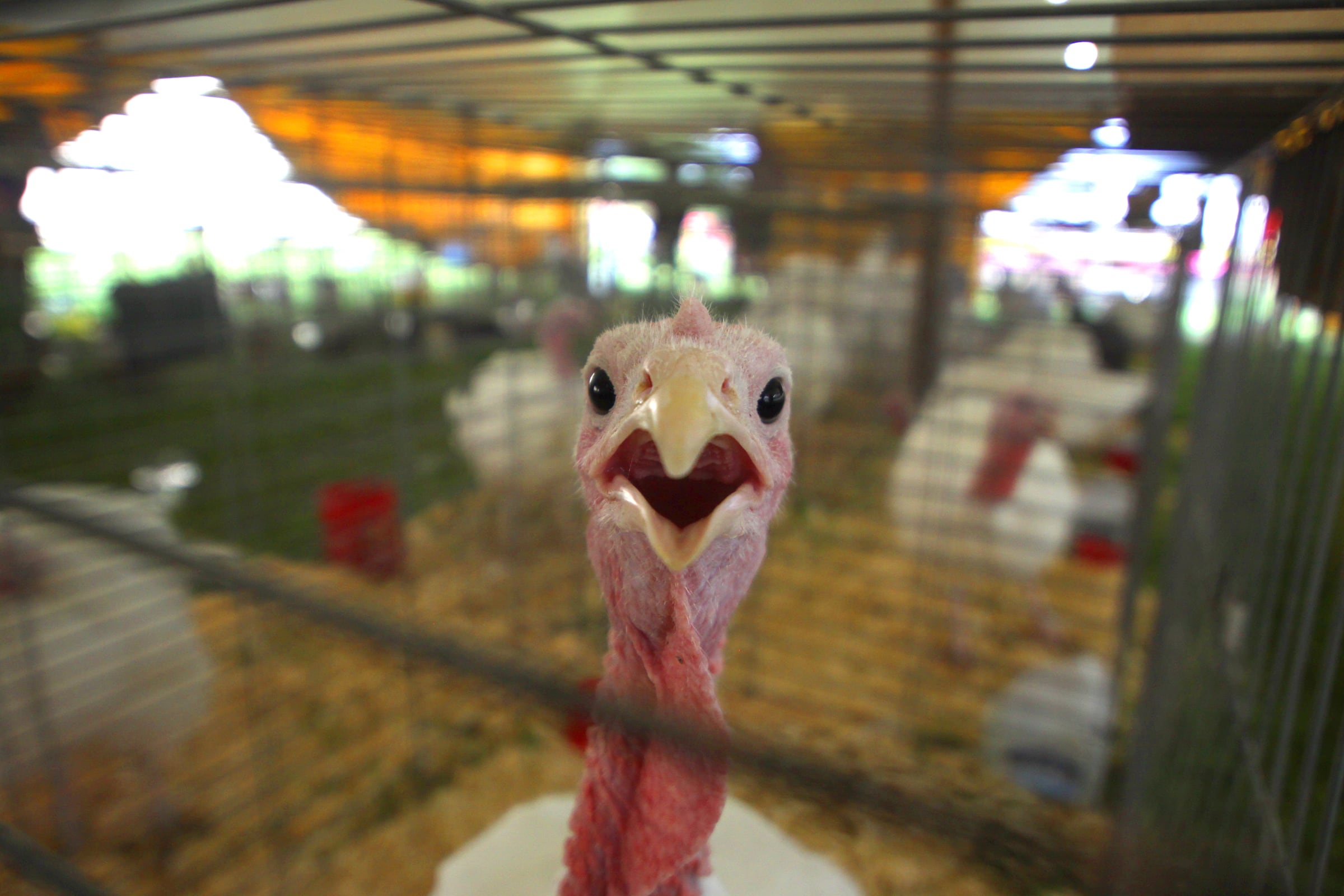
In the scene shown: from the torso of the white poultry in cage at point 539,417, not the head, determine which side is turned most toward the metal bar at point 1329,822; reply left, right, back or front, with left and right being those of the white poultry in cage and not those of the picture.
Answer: right

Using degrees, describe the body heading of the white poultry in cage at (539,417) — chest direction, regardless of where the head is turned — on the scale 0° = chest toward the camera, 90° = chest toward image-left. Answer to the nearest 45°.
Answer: approximately 270°

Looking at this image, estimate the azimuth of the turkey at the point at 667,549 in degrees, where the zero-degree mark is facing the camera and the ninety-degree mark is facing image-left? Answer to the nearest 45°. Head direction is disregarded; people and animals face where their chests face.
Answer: approximately 0°

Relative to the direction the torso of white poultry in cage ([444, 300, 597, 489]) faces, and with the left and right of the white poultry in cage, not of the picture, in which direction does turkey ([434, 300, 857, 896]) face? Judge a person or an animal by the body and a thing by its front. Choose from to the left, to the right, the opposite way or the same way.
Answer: to the right

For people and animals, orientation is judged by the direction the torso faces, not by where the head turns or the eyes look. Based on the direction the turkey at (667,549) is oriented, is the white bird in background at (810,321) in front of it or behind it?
behind

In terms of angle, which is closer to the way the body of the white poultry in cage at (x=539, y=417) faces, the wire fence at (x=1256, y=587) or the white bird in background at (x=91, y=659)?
the wire fence

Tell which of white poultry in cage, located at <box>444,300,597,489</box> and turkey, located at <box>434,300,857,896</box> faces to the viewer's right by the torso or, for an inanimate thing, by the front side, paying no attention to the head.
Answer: the white poultry in cage

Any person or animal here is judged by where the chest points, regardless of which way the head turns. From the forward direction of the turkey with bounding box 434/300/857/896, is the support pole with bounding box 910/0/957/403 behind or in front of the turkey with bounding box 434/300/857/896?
behind

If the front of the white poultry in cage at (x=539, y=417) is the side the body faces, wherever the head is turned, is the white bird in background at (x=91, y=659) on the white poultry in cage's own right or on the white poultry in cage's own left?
on the white poultry in cage's own right

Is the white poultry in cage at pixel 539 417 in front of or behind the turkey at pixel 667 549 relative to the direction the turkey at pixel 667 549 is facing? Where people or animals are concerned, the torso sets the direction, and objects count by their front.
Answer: behind

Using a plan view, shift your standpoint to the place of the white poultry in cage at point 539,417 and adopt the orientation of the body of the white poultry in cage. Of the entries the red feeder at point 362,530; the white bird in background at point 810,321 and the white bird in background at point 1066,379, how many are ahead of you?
2

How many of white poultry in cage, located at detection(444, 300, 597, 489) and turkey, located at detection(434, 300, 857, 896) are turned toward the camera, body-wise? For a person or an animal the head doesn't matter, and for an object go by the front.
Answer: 1

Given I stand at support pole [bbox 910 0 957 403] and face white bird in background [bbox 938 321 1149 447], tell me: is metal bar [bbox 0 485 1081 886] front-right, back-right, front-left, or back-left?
back-right

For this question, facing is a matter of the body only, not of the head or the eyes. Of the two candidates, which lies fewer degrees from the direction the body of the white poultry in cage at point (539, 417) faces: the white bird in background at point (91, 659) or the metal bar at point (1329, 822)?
the metal bar
